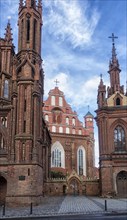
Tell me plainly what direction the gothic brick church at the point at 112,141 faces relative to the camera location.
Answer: facing the viewer

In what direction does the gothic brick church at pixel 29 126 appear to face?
toward the camera
